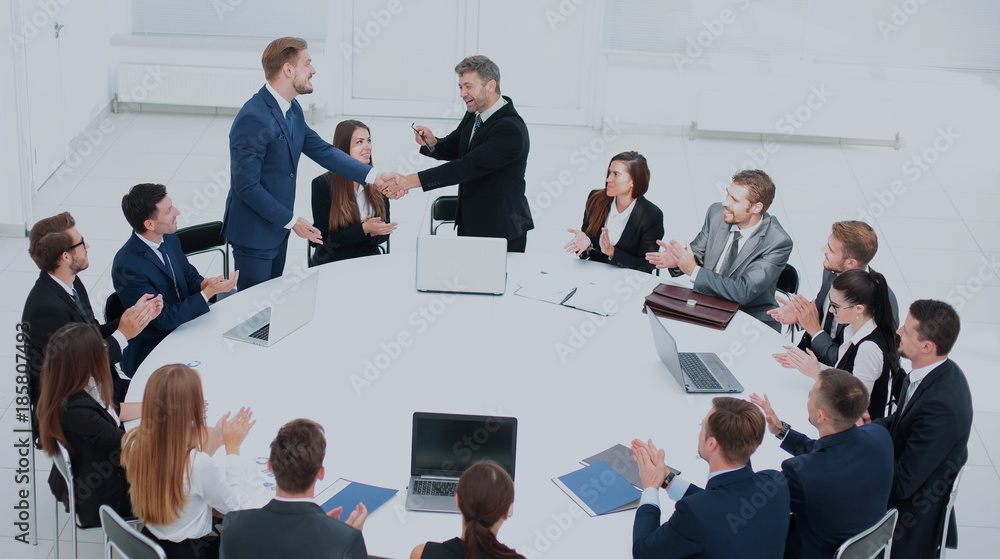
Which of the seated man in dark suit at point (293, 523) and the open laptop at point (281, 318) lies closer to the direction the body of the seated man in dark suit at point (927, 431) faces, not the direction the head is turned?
the open laptop

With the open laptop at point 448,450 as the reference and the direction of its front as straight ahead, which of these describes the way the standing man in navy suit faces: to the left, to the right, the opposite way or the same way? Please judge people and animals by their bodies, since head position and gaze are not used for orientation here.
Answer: to the left

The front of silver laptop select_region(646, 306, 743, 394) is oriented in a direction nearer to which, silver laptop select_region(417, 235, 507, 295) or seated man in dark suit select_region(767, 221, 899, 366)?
the seated man in dark suit

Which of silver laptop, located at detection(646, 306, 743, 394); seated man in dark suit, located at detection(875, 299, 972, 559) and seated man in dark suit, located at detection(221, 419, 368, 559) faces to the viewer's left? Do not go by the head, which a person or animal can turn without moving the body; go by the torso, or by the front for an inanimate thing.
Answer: seated man in dark suit, located at detection(875, 299, 972, 559)

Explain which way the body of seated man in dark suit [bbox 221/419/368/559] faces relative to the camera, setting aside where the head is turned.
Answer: away from the camera

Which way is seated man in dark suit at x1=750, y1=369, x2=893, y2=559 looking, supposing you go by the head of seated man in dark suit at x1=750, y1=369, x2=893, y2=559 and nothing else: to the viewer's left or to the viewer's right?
to the viewer's left

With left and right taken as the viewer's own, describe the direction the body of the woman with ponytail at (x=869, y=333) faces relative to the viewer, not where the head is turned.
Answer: facing to the left of the viewer

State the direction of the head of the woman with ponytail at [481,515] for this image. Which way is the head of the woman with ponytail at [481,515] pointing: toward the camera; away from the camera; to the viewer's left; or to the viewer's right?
away from the camera

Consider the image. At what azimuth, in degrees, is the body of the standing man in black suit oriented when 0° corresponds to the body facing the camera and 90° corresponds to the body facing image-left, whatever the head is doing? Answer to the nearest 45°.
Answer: approximately 45°

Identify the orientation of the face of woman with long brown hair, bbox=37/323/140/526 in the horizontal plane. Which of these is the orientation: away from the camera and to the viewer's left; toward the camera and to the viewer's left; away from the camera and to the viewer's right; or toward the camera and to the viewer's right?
away from the camera and to the viewer's right

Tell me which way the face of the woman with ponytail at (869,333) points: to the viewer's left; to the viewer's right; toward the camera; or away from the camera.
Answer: to the viewer's left

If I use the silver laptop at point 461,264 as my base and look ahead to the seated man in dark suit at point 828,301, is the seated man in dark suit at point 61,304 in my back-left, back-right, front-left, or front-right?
back-right

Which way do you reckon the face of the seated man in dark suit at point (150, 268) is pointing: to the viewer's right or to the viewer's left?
to the viewer's right

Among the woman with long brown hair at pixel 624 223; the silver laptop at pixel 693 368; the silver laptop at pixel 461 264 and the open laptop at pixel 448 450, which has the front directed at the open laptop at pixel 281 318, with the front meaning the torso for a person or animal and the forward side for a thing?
the woman with long brown hair

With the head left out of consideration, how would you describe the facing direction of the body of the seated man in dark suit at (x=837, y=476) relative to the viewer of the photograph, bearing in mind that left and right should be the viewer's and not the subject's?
facing away from the viewer and to the left of the viewer

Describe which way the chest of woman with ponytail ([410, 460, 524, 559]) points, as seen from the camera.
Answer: away from the camera

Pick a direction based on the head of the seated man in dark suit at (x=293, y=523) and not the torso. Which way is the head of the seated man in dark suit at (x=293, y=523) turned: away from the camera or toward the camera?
away from the camera
